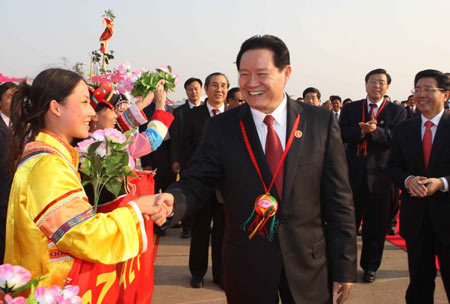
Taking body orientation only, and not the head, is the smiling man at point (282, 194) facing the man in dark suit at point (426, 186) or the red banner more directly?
the red banner

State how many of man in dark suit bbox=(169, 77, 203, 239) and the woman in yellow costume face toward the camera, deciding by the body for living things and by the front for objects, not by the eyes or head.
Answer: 1

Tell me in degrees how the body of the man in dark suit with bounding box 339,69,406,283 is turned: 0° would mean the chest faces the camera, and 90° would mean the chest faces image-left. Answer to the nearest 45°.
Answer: approximately 0°

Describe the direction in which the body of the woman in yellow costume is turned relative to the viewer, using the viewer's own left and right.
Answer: facing to the right of the viewer

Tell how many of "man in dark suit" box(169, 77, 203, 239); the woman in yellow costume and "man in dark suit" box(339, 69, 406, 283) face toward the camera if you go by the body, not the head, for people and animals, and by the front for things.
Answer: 2

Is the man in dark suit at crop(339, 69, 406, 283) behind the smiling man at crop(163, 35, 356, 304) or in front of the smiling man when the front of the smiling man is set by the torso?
behind

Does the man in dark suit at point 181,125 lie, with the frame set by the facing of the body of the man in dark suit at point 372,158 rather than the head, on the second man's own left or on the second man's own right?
on the second man's own right

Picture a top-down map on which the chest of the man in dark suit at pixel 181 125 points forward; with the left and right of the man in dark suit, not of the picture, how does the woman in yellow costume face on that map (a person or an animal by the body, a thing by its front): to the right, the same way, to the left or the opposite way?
to the left

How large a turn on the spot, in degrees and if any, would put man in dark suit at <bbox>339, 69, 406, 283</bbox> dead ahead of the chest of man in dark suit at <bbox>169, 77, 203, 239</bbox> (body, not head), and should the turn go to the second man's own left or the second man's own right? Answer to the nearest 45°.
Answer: approximately 45° to the second man's own left
